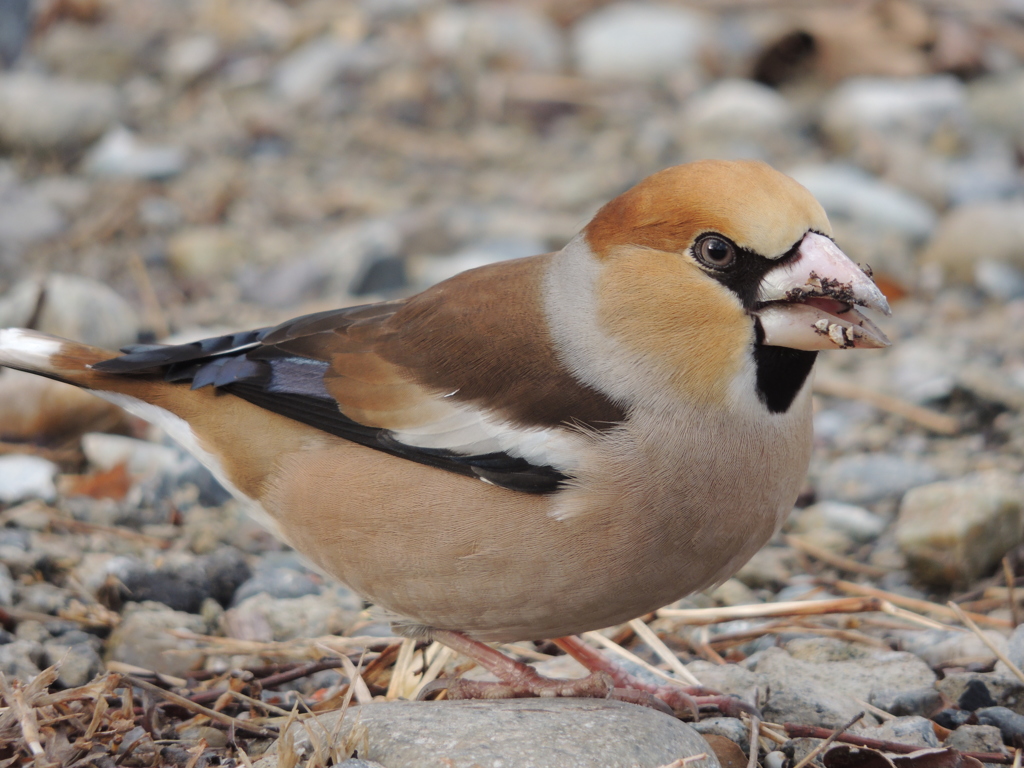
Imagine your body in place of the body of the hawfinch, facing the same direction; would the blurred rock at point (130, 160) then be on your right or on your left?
on your left

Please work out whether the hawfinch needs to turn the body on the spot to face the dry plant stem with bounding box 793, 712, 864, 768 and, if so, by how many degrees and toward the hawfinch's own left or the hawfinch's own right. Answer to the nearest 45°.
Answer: approximately 45° to the hawfinch's own right

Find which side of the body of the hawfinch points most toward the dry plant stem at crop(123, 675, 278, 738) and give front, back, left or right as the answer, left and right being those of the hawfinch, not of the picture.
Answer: back

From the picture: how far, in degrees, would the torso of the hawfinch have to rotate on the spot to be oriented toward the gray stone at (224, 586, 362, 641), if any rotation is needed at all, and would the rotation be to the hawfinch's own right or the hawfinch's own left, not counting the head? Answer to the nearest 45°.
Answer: approximately 135° to the hawfinch's own left

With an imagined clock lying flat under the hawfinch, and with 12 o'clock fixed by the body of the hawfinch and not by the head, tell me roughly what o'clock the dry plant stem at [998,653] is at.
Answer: The dry plant stem is roughly at 12 o'clock from the hawfinch.

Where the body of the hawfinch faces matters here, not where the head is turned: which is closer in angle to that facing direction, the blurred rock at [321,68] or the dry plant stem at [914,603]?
the dry plant stem

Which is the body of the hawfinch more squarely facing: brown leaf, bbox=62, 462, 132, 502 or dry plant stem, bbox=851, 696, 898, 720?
the dry plant stem

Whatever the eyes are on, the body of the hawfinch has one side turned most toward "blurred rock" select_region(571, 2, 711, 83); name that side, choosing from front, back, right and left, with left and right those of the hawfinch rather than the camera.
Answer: left

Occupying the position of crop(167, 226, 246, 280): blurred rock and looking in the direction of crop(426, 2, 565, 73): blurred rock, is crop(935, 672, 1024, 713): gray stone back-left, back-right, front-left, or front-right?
back-right

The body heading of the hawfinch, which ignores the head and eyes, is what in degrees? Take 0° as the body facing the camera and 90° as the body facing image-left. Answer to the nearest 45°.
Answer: approximately 270°

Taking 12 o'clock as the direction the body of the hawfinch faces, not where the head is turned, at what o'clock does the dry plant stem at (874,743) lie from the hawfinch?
The dry plant stem is roughly at 1 o'clock from the hawfinch.

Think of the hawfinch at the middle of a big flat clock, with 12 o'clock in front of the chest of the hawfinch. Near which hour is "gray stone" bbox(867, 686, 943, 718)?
The gray stone is roughly at 12 o'clock from the hawfinch.

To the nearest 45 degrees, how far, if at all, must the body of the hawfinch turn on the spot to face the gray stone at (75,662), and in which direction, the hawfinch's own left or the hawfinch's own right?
approximately 180°
